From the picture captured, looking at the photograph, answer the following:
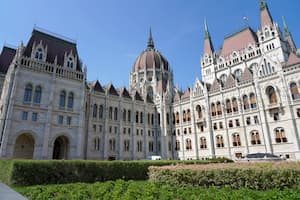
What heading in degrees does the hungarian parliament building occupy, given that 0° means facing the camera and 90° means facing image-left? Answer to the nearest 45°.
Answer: approximately 45°

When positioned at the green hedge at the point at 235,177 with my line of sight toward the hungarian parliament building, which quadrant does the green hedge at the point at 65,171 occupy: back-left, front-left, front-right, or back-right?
front-left

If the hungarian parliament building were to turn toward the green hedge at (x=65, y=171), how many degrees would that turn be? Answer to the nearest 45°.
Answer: approximately 45° to its left
